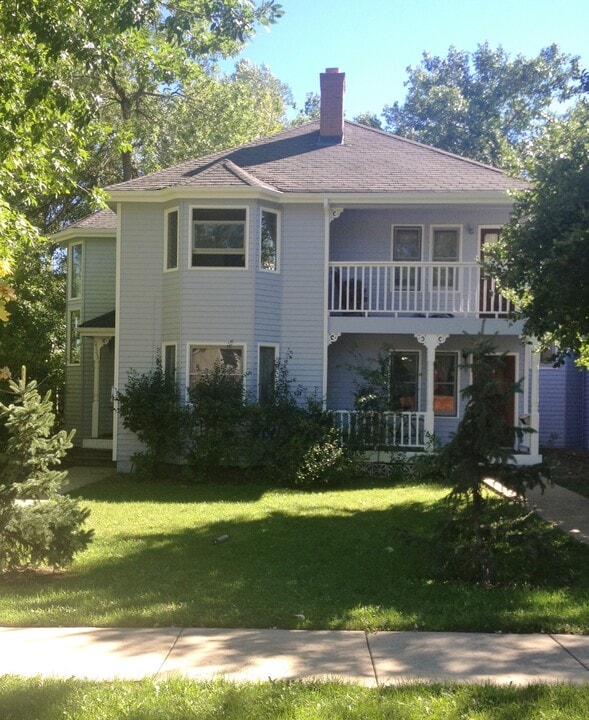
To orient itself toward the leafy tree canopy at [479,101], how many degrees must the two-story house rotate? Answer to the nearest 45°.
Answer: approximately 180°

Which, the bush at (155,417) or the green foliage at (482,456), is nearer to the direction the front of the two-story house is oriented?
the green foliage

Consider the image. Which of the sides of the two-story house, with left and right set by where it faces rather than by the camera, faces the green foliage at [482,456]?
front

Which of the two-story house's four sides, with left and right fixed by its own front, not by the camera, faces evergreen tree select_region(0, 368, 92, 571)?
front

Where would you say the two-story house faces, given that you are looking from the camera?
facing the viewer

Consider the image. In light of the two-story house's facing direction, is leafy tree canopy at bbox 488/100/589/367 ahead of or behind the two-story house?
ahead
